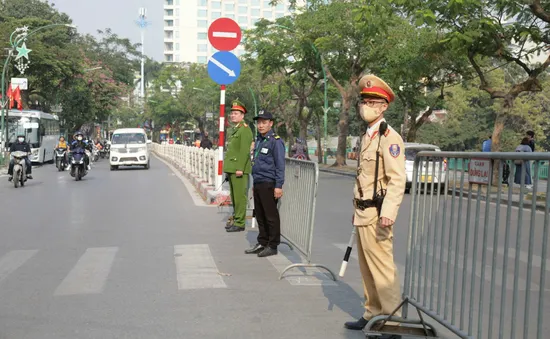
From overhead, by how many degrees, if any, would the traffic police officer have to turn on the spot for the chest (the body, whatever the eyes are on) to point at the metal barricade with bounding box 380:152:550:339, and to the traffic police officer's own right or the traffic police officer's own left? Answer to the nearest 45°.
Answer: approximately 90° to the traffic police officer's own left

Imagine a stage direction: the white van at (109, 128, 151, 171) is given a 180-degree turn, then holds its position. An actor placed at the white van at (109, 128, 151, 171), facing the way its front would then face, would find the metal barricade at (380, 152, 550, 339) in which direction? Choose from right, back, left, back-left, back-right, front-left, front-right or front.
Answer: back

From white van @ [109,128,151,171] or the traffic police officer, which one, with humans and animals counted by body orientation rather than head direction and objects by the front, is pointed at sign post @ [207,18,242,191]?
the white van

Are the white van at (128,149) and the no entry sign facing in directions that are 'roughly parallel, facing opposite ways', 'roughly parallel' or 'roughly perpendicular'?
roughly parallel

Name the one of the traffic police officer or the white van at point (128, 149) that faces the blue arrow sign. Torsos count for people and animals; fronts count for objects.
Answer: the white van

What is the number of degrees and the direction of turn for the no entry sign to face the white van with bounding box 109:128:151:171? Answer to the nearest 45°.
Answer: approximately 180°

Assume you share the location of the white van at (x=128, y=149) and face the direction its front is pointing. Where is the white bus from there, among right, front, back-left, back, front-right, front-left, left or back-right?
back-right

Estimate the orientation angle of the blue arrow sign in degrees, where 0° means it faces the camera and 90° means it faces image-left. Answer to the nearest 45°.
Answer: approximately 0°

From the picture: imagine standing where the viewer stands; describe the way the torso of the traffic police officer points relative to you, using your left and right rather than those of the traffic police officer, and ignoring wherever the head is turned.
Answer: facing the viewer and to the left of the viewer

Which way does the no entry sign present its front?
toward the camera

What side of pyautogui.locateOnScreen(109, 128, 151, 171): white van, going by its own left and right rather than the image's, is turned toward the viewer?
front

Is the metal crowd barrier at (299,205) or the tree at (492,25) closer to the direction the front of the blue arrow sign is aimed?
the metal crowd barrier

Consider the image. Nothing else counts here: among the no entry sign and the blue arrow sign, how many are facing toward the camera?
2

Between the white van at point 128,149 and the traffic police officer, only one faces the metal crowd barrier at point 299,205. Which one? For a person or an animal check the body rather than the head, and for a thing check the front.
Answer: the white van

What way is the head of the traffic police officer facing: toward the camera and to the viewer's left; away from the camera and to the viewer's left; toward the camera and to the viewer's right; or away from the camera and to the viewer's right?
toward the camera and to the viewer's left

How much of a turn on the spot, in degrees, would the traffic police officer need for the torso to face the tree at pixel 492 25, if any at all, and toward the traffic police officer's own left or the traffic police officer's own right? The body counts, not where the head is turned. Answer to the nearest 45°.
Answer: approximately 135° to the traffic police officer's own right

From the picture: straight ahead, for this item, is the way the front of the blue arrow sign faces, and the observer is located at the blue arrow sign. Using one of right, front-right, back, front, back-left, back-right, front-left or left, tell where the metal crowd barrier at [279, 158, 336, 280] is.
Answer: front
